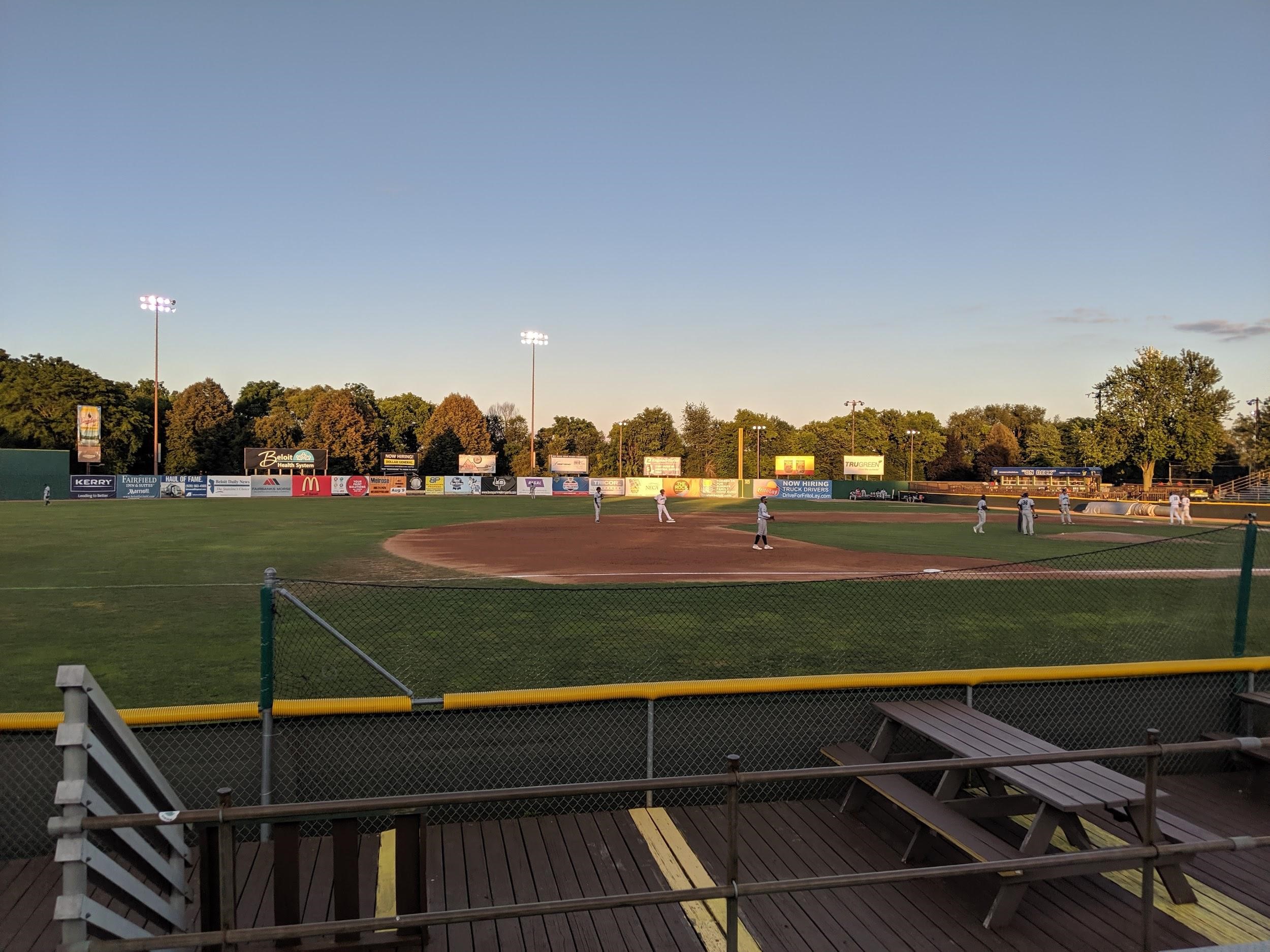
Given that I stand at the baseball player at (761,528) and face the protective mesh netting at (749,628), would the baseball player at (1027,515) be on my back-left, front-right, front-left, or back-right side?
back-left

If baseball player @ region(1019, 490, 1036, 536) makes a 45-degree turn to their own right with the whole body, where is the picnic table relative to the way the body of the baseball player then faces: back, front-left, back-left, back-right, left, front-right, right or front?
back-right

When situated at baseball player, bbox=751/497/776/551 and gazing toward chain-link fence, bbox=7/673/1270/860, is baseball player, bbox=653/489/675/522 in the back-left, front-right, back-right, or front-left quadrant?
back-right
